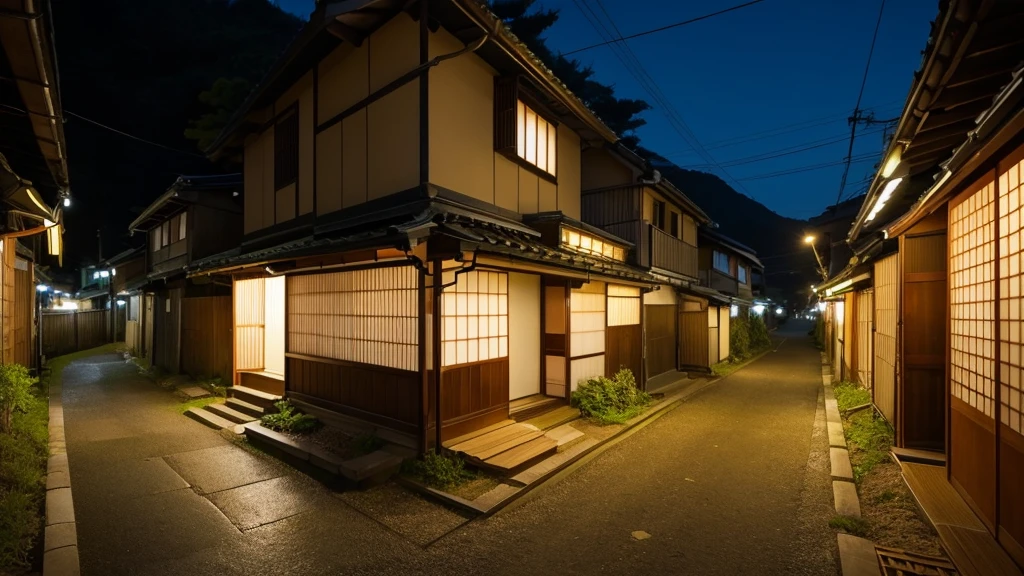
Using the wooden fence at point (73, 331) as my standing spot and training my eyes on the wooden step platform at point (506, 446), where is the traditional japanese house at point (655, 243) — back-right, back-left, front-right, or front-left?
front-left

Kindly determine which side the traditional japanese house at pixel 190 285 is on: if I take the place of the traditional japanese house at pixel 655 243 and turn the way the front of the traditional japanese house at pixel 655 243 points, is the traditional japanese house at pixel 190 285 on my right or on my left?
on my right

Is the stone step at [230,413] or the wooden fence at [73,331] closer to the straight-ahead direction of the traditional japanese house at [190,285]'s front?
the stone step

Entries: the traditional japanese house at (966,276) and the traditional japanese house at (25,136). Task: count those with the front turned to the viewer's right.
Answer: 1

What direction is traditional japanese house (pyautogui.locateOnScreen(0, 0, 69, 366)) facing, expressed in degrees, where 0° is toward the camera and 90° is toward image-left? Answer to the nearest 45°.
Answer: approximately 270°

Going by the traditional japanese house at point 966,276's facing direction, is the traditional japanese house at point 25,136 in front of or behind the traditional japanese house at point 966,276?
in front
